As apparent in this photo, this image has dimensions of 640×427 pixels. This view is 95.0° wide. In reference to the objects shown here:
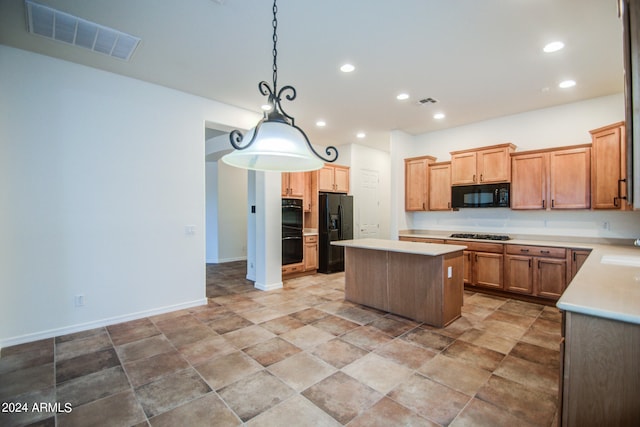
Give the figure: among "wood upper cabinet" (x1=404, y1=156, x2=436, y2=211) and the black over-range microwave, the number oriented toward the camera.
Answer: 2

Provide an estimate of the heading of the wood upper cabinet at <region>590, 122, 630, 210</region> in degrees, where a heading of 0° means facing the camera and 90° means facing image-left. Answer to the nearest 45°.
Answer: approximately 45°

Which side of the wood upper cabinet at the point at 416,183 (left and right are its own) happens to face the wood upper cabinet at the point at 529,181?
left

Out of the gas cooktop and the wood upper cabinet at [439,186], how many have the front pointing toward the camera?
2

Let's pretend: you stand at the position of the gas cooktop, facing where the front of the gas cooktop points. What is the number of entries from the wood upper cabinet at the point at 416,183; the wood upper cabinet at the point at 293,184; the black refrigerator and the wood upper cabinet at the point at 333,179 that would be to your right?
4

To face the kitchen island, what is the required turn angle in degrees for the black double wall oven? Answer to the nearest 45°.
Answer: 0° — it already faces it

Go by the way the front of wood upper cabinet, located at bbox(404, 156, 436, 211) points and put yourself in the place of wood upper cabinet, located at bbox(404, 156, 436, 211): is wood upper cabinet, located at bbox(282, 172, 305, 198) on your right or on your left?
on your right

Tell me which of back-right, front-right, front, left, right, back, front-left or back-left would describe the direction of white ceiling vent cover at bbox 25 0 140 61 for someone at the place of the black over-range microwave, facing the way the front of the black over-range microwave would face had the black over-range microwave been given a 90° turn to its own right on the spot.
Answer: front-left

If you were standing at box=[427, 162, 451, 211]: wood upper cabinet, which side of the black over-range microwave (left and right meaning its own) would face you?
right

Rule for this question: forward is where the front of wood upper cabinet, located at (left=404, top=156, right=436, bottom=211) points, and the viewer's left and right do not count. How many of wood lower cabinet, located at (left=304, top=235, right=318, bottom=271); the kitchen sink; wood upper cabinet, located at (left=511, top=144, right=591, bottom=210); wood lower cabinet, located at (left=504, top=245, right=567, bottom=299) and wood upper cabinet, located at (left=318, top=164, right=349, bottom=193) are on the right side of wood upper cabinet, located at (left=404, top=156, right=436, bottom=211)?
2

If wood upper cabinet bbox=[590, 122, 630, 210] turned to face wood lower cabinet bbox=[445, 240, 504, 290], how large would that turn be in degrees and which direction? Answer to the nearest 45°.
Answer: approximately 45° to its right

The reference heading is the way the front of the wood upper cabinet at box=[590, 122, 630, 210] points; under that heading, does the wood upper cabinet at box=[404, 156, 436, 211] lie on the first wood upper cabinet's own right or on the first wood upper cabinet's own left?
on the first wood upper cabinet's own right

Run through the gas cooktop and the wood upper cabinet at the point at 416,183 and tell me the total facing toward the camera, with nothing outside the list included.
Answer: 2

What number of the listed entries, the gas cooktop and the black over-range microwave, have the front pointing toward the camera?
2

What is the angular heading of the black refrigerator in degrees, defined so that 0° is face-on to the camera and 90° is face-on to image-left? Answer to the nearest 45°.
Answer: approximately 315°

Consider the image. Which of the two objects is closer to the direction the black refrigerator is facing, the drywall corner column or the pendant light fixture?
the pendant light fixture

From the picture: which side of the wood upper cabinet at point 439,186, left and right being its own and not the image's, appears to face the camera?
front

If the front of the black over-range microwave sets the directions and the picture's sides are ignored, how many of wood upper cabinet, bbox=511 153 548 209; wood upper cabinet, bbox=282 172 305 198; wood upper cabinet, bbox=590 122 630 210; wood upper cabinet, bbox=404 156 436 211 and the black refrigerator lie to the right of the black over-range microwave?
3

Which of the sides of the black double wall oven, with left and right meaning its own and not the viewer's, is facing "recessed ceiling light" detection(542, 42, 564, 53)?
front
